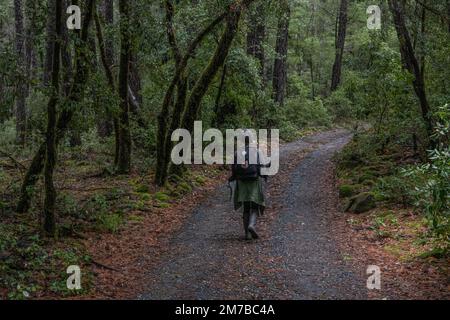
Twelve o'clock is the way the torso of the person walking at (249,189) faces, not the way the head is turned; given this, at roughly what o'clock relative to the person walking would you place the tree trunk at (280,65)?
The tree trunk is roughly at 12 o'clock from the person walking.

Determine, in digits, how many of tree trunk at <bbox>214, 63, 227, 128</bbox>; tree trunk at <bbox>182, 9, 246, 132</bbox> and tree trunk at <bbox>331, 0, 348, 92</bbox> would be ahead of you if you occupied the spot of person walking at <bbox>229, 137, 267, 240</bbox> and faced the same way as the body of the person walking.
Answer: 3

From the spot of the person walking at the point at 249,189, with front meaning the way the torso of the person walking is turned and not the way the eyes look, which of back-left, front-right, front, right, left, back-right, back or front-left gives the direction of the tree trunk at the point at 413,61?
front-right

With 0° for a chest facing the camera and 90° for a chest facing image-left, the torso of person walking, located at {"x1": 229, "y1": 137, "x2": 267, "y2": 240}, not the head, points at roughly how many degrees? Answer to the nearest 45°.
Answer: approximately 180°

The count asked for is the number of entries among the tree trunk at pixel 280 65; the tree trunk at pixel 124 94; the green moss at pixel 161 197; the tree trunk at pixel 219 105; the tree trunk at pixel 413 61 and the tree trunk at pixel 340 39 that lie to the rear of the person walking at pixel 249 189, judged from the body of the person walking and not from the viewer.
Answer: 0

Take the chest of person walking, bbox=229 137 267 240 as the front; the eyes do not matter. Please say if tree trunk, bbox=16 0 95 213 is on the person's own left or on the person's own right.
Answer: on the person's own left

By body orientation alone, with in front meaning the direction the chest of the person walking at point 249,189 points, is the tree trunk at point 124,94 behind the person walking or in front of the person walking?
in front

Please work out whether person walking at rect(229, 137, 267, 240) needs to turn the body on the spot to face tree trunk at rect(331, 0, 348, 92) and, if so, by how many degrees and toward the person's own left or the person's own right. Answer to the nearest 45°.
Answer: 0° — they already face it

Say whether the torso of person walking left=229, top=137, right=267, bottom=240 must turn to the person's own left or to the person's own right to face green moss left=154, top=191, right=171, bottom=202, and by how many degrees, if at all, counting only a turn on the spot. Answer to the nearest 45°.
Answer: approximately 45° to the person's own left

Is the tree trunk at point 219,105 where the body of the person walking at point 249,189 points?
yes

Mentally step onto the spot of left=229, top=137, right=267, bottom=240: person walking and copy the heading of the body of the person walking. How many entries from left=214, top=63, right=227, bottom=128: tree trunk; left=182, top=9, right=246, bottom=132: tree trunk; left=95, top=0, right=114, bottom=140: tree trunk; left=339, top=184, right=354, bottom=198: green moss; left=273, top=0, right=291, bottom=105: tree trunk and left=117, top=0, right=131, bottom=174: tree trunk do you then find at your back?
0

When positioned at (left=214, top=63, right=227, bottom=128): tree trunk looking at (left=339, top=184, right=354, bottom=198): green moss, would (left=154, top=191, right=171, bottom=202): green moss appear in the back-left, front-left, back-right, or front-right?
front-right

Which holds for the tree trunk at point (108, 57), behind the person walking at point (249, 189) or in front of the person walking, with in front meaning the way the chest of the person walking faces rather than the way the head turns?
in front

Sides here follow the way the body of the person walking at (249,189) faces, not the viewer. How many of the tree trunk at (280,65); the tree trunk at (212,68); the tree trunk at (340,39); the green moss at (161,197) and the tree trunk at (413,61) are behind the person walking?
0

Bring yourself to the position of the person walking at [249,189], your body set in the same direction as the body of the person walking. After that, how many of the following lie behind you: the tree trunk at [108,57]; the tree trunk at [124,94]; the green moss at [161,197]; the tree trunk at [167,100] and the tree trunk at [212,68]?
0

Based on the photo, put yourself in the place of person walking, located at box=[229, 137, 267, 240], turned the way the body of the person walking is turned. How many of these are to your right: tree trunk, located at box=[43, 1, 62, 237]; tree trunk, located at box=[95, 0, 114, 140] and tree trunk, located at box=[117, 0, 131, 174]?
0
